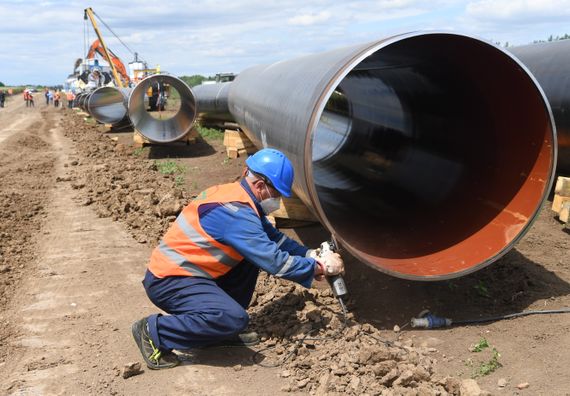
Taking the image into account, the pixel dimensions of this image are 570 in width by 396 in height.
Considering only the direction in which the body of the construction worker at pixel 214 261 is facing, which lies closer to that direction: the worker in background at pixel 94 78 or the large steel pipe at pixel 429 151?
the large steel pipe

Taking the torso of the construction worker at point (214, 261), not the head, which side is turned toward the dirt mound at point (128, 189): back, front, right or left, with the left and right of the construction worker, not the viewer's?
left

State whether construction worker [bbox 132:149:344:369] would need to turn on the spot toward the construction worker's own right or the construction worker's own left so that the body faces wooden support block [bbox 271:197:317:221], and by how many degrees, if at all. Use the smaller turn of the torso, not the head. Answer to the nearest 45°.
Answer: approximately 90° to the construction worker's own left

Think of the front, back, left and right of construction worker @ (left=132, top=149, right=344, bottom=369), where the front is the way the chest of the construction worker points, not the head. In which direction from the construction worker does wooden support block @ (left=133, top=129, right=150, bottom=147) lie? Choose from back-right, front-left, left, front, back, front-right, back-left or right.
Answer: left

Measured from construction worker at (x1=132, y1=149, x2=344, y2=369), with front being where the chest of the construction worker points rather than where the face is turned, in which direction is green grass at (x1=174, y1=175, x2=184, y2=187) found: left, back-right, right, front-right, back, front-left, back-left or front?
left

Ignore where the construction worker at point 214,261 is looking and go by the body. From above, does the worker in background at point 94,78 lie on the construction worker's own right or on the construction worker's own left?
on the construction worker's own left

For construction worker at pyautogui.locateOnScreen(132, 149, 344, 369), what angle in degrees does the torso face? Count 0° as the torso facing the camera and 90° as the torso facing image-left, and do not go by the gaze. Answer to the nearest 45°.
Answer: approximately 270°

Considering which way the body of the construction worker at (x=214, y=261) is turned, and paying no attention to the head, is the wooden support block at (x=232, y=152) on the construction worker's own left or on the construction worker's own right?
on the construction worker's own left

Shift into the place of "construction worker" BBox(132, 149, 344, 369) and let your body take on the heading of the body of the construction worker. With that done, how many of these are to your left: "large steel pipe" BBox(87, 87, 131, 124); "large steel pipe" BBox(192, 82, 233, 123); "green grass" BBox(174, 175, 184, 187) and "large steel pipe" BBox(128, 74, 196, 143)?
4

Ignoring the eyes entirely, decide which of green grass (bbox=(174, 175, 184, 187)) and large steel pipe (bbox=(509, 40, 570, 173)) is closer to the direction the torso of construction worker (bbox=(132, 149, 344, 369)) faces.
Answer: the large steel pipe
